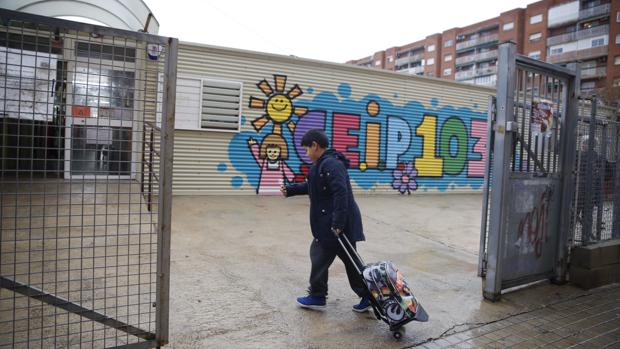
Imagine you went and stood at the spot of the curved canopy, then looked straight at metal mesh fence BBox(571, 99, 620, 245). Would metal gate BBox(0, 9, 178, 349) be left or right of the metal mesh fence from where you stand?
right

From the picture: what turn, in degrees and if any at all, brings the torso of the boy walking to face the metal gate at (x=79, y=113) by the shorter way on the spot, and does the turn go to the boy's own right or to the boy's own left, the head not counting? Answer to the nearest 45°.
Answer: approximately 45° to the boy's own left

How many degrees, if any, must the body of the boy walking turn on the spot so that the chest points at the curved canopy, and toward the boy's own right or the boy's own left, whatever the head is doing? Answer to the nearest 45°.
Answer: approximately 45° to the boy's own right

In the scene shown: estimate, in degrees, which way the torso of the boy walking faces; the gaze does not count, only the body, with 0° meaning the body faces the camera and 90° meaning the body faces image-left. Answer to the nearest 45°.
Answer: approximately 90°

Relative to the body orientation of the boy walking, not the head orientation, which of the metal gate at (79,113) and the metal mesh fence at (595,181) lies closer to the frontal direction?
the metal gate

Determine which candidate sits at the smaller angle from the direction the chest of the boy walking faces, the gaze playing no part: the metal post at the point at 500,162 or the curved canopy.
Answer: the curved canopy

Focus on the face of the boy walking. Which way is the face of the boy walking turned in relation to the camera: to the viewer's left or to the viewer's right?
to the viewer's left

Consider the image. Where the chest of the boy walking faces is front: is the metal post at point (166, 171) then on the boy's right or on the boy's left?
on the boy's left

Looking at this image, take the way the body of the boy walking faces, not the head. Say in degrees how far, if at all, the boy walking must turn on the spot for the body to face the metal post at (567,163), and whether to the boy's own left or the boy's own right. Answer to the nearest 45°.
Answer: approximately 135° to the boy's own right

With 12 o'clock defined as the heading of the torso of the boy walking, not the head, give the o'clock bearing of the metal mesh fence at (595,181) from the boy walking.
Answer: The metal mesh fence is roughly at 5 o'clock from the boy walking.
